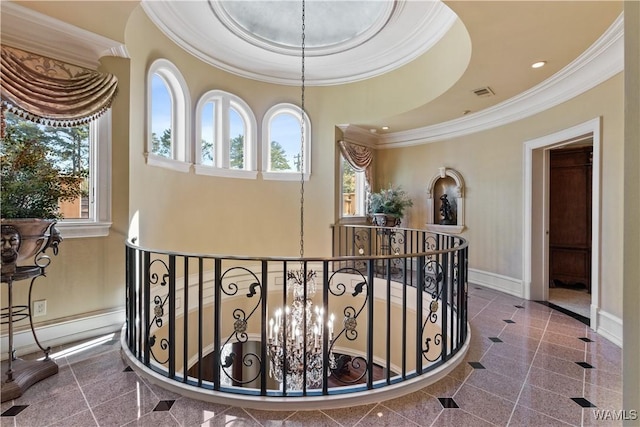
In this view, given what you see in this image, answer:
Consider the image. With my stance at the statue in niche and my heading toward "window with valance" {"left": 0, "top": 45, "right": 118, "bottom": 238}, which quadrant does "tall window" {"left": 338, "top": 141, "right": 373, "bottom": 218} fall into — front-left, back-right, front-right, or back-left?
front-right

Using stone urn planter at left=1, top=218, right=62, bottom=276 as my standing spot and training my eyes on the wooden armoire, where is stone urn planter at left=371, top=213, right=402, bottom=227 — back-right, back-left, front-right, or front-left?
front-left

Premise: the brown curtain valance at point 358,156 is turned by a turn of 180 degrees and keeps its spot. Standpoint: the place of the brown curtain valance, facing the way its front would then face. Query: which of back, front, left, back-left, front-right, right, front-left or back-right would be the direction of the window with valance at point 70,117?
left

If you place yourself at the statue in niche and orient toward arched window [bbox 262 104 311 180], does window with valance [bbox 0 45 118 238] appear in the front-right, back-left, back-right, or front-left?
front-left

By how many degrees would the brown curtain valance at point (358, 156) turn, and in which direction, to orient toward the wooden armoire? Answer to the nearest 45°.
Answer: approximately 45° to its left

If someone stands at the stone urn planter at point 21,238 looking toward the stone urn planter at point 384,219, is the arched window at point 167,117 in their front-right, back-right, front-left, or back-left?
front-left

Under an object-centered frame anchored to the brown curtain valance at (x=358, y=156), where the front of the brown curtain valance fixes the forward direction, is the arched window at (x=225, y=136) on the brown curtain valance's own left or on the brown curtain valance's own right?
on the brown curtain valance's own right

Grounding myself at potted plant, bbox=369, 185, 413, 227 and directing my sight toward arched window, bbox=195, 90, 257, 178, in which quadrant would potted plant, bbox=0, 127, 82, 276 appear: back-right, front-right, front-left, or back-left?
front-left

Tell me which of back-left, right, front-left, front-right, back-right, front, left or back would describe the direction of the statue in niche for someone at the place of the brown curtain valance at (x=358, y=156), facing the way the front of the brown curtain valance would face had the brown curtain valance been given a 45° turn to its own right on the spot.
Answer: left
